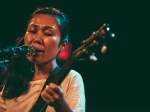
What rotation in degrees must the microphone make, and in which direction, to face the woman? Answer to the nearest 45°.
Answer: approximately 45° to its left

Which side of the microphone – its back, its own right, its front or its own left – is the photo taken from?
right
